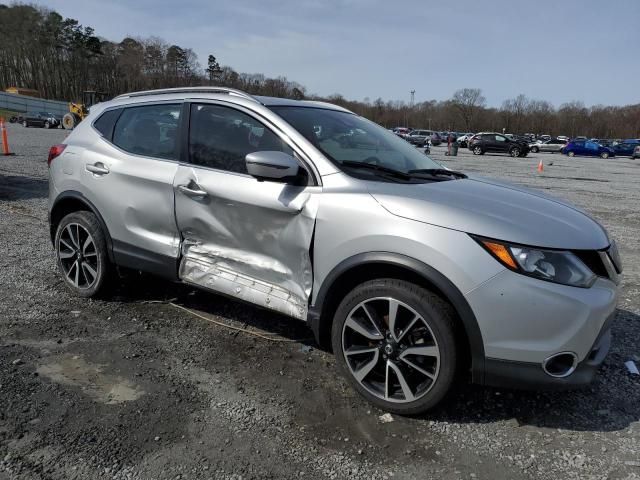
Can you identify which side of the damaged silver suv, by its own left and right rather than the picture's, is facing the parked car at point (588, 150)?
left

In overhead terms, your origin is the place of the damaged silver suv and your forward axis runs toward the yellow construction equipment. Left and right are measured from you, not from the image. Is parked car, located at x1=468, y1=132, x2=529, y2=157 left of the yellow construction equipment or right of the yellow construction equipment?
right

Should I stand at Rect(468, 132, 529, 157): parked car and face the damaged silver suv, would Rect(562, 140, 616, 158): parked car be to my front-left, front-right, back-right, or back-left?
back-left

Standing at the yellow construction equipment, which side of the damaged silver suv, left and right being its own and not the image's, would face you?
back

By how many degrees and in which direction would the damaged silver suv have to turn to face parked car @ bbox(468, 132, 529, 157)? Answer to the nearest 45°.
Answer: approximately 135° to its left

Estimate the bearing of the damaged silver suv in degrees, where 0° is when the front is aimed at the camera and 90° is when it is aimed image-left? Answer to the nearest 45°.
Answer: approximately 315°
